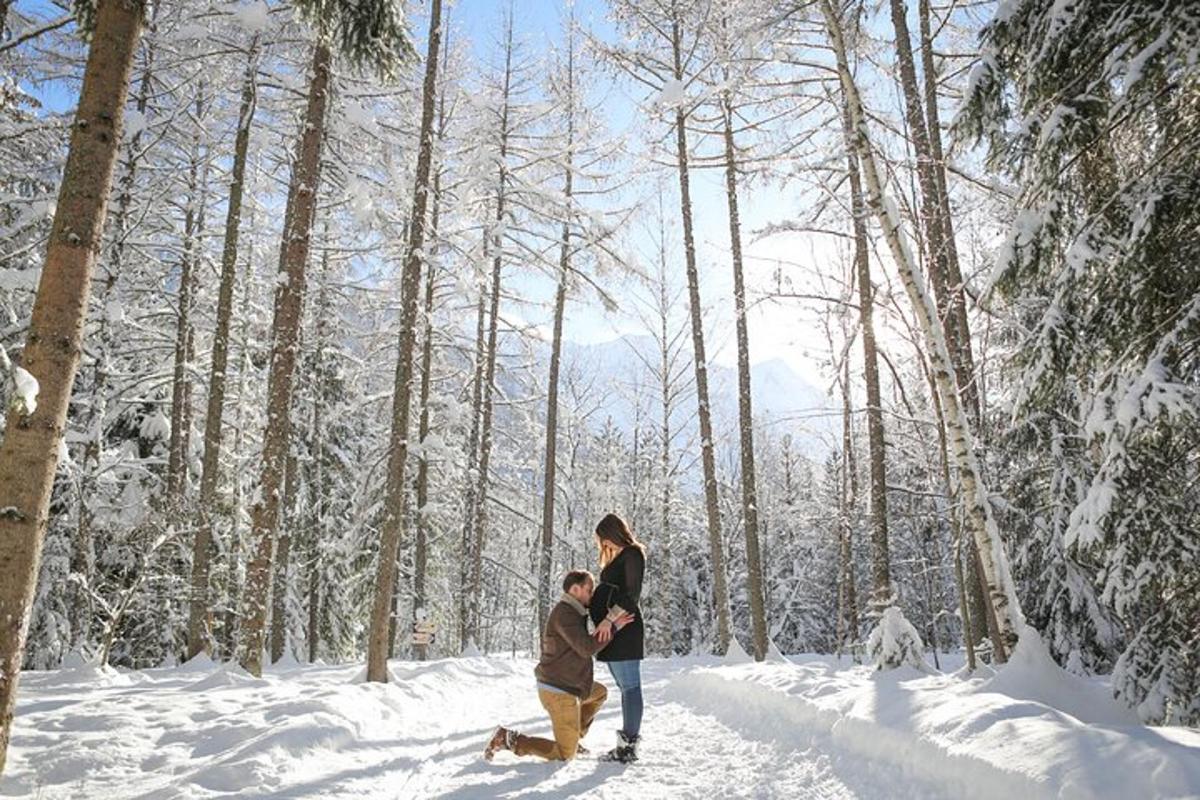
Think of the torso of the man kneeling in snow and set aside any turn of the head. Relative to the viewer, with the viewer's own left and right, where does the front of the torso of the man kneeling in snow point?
facing to the right of the viewer

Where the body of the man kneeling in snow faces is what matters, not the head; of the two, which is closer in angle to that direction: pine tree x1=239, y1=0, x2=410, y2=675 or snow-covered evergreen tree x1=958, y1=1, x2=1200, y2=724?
the snow-covered evergreen tree

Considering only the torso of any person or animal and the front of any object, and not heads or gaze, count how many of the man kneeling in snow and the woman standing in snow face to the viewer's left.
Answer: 1

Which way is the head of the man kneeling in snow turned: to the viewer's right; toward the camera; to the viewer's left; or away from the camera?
to the viewer's right

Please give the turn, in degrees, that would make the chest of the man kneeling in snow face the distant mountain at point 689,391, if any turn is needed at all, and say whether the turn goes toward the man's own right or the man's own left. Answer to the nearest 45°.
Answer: approximately 90° to the man's own left

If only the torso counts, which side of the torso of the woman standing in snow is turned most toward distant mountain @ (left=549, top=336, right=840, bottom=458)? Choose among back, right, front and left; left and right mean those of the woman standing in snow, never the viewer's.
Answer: right

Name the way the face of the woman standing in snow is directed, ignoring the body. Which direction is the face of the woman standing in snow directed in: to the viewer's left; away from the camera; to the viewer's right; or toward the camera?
to the viewer's left

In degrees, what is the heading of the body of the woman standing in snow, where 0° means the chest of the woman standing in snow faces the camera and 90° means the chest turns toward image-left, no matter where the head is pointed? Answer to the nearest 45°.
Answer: approximately 90°

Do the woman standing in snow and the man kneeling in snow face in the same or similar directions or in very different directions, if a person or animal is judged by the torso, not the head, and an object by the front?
very different directions

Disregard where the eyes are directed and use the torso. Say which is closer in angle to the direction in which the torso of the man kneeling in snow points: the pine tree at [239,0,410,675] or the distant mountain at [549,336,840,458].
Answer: the distant mountain
